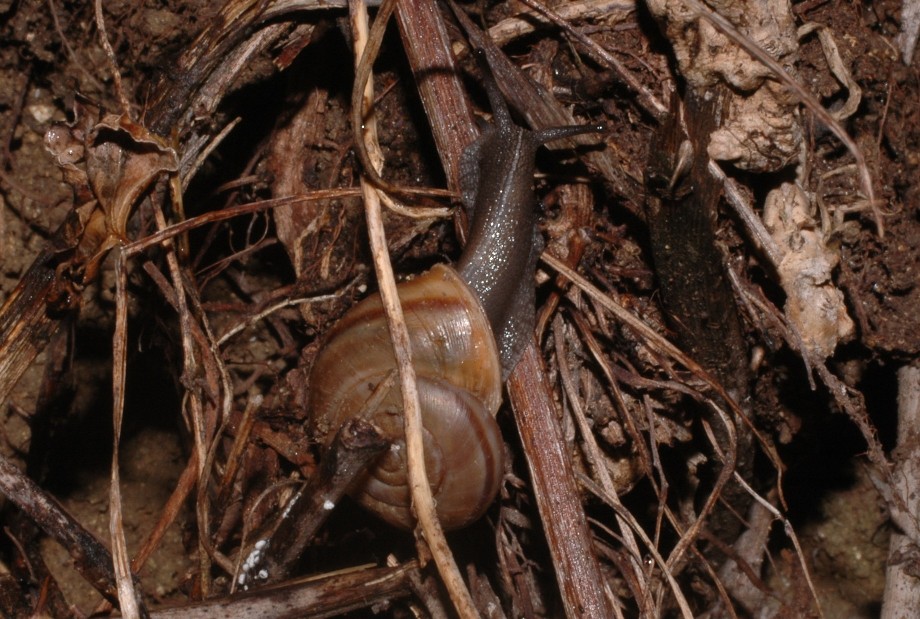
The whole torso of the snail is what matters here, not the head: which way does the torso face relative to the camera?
away from the camera
